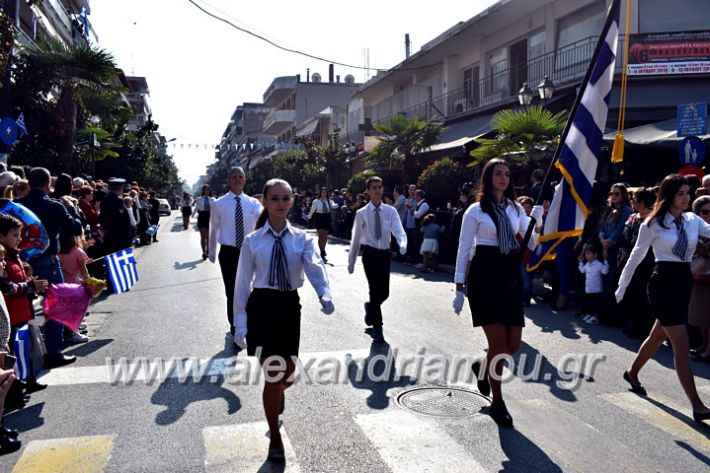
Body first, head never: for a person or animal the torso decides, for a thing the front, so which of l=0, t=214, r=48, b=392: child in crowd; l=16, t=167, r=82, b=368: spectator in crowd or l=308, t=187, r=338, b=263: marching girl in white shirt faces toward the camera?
the marching girl in white shirt

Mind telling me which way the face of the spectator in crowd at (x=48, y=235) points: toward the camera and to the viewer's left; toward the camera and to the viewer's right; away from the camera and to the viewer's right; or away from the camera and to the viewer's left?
away from the camera and to the viewer's right

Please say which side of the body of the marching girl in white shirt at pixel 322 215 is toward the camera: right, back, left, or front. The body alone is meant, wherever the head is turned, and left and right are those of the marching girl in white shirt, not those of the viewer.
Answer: front

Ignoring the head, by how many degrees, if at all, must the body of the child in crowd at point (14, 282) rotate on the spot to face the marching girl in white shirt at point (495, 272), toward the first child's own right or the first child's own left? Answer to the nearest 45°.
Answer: approximately 45° to the first child's own right

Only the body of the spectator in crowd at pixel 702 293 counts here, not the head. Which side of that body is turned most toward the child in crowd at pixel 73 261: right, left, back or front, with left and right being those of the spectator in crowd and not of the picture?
front

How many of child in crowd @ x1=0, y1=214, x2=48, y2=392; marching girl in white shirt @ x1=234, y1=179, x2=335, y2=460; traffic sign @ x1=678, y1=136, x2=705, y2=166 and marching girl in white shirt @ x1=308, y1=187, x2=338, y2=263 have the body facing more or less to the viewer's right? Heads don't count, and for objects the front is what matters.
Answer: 1

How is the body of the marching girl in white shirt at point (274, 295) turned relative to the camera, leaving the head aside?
toward the camera

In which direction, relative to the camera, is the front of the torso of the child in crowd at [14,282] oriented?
to the viewer's right

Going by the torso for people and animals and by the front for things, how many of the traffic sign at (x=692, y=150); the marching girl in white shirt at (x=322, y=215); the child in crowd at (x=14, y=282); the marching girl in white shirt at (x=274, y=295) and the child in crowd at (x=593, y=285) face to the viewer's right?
1

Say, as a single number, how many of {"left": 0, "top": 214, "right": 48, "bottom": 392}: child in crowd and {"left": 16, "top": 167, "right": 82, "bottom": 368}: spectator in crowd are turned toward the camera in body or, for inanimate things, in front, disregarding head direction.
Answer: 0

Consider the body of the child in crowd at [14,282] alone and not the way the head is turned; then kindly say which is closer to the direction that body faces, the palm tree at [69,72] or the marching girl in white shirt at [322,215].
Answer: the marching girl in white shirt

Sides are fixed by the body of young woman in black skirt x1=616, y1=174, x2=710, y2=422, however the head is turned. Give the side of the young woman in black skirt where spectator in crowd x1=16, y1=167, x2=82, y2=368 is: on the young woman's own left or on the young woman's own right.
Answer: on the young woman's own right
